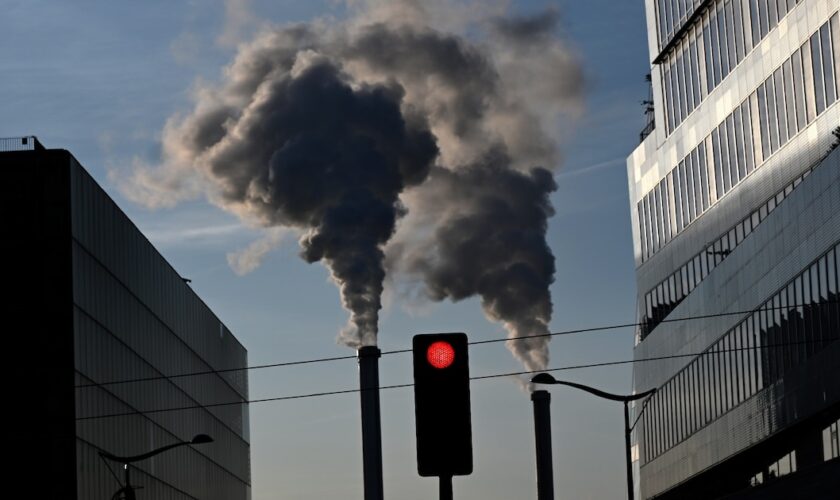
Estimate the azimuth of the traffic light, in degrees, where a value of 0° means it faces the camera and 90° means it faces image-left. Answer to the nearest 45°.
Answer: approximately 0°
